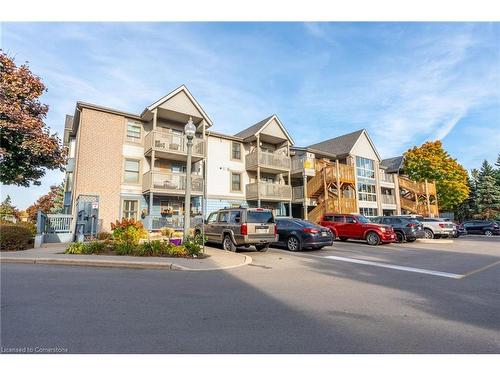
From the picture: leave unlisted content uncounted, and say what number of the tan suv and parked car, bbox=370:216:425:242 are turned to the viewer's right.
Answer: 0

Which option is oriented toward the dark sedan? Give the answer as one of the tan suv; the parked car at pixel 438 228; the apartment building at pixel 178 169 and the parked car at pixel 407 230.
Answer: the apartment building

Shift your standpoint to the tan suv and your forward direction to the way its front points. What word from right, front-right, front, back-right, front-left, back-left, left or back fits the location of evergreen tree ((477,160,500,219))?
right

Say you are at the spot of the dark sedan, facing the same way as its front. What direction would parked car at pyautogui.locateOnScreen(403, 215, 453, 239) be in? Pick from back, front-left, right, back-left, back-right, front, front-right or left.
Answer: right

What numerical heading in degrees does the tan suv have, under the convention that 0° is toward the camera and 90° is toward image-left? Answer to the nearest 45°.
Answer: approximately 135°

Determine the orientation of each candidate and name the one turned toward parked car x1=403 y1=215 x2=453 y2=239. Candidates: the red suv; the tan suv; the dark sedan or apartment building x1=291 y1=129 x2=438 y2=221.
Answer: the apartment building

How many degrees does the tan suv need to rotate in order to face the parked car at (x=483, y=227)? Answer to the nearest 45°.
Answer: approximately 90° to its right

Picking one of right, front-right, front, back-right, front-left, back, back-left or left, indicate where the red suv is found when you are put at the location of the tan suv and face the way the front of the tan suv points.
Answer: right

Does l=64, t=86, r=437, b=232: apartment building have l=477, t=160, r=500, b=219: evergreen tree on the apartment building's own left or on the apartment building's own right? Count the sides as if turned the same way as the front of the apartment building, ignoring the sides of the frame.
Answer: on the apartment building's own left

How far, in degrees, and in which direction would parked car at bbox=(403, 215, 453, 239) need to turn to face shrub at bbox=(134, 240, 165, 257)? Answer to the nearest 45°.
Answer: approximately 90° to its left

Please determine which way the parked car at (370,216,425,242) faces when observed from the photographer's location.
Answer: facing away from the viewer and to the left of the viewer

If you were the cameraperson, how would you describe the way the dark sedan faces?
facing away from the viewer and to the left of the viewer

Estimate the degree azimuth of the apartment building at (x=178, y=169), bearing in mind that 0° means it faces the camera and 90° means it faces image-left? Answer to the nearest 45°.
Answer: approximately 315°

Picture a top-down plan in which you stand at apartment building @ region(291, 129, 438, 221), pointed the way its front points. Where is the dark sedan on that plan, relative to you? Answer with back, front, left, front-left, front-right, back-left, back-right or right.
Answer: front-right

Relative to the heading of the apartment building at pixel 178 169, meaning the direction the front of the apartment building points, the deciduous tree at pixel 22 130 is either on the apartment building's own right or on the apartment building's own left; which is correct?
on the apartment building's own right

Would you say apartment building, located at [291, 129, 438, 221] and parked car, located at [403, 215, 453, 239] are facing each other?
yes
